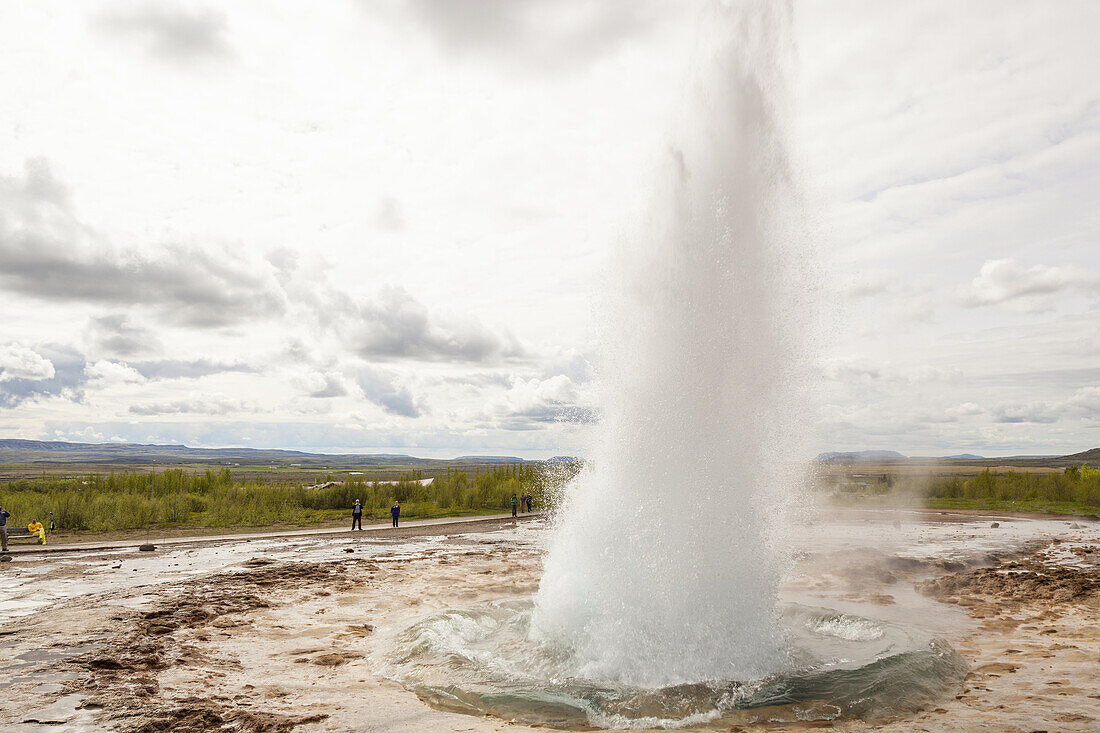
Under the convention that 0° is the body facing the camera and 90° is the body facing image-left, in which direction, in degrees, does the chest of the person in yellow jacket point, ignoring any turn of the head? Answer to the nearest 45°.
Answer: approximately 315°

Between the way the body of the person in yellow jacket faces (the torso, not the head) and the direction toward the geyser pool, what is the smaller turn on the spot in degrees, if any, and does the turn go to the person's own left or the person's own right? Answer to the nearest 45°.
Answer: approximately 45° to the person's own right
